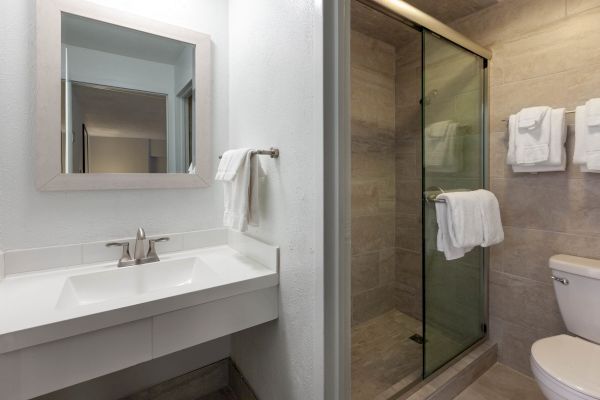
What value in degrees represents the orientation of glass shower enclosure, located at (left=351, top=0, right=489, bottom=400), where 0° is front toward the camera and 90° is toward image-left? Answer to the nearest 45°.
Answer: approximately 315°

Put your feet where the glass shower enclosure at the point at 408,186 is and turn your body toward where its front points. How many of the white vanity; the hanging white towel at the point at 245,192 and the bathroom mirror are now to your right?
3

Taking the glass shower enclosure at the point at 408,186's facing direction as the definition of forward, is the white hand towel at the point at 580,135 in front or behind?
in front

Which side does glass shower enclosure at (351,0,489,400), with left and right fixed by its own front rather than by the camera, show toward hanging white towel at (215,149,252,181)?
right

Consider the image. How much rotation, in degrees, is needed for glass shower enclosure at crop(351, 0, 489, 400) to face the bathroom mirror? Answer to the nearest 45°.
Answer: approximately 90° to its right

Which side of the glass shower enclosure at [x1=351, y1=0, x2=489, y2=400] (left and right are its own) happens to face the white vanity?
right

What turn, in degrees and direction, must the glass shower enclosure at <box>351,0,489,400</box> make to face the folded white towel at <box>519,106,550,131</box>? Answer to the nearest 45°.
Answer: approximately 45° to its left

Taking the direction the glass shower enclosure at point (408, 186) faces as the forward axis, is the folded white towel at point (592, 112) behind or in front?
in front

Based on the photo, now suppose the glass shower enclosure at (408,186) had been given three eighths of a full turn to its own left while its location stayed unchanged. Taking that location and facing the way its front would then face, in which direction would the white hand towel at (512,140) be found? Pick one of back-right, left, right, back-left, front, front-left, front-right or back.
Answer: right

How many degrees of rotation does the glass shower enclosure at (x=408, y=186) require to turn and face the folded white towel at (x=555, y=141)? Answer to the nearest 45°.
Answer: approximately 45° to its left
